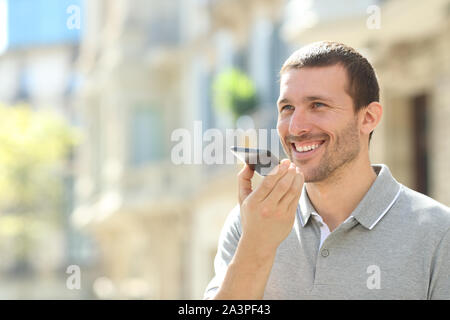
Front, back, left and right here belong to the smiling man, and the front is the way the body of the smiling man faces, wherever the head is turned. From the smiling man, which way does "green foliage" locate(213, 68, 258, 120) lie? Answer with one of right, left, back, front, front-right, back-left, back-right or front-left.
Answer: back-right

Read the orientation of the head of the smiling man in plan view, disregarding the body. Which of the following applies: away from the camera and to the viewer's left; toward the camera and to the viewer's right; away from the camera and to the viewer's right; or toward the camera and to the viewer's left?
toward the camera and to the viewer's left

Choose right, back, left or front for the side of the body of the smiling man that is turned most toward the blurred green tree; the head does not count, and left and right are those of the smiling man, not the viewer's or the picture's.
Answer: right

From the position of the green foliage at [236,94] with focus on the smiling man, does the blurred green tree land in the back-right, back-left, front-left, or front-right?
back-right
